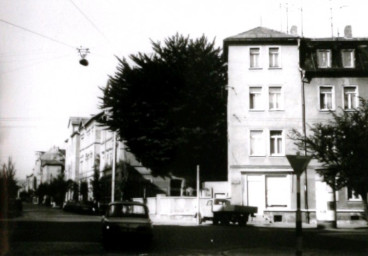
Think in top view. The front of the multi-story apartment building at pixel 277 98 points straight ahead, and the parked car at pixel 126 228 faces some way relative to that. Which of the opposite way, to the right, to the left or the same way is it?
the opposite way

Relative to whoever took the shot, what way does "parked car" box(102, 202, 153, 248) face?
facing away from the viewer

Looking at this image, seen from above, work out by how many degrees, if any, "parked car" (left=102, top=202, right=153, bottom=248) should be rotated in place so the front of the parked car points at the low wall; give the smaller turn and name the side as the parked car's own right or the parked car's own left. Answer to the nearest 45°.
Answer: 0° — it already faces it

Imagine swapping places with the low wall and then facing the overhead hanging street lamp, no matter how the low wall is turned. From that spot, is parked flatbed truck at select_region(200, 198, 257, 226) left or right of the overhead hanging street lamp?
left

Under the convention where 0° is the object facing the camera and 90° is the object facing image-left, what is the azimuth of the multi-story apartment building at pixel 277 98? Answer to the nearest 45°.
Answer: approximately 0°

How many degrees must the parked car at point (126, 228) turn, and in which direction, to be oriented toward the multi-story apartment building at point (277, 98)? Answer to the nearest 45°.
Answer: approximately 45° to its right

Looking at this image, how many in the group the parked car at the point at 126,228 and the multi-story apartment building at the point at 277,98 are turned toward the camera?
1
